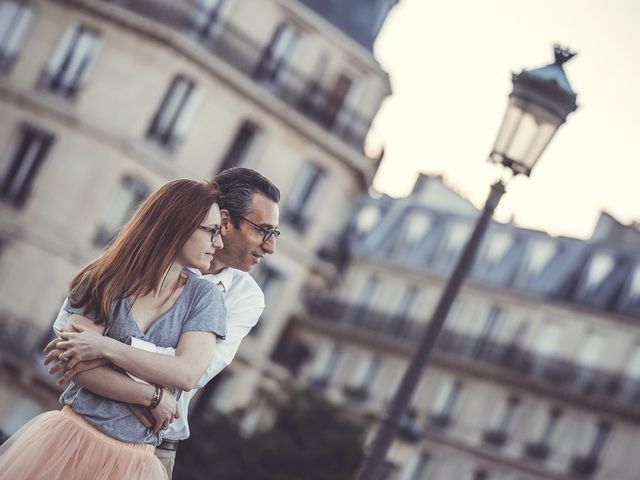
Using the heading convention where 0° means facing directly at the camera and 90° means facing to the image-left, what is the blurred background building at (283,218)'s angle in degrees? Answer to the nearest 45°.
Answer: approximately 315°

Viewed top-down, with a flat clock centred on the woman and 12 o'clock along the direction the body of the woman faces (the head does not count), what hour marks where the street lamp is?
The street lamp is roughly at 7 o'clock from the woman.

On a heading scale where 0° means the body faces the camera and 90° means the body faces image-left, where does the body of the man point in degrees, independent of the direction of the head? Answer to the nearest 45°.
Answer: approximately 45°

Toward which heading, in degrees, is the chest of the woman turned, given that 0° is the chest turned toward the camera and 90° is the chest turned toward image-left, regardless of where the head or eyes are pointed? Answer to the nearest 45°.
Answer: approximately 0°

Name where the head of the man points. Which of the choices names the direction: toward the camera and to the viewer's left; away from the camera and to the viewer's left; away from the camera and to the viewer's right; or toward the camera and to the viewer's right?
toward the camera and to the viewer's right

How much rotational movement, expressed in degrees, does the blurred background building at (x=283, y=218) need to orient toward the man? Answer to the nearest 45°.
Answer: approximately 45° to its right

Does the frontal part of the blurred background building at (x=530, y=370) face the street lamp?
yes
